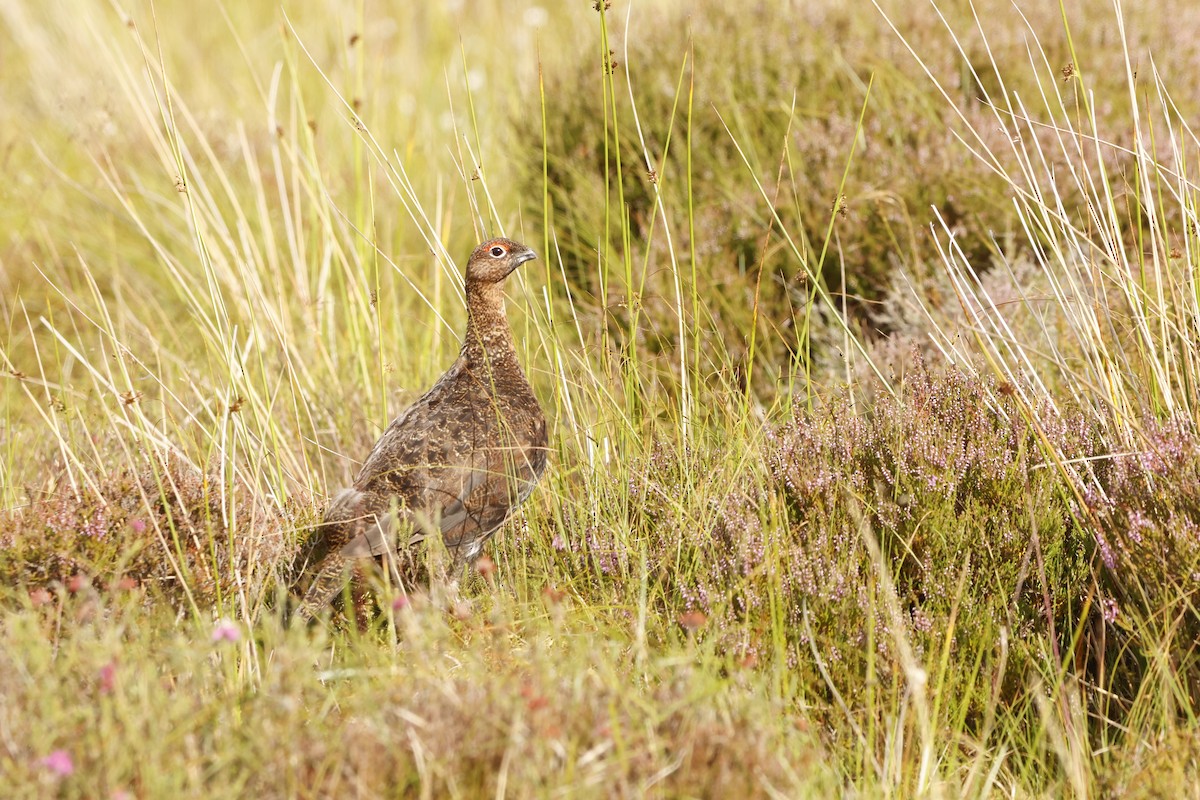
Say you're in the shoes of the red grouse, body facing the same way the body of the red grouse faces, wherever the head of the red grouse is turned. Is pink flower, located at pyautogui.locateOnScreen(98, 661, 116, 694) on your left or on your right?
on your right

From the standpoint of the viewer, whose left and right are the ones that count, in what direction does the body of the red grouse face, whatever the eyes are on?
facing to the right of the viewer

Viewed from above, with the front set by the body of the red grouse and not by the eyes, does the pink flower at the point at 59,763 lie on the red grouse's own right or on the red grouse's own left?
on the red grouse's own right
